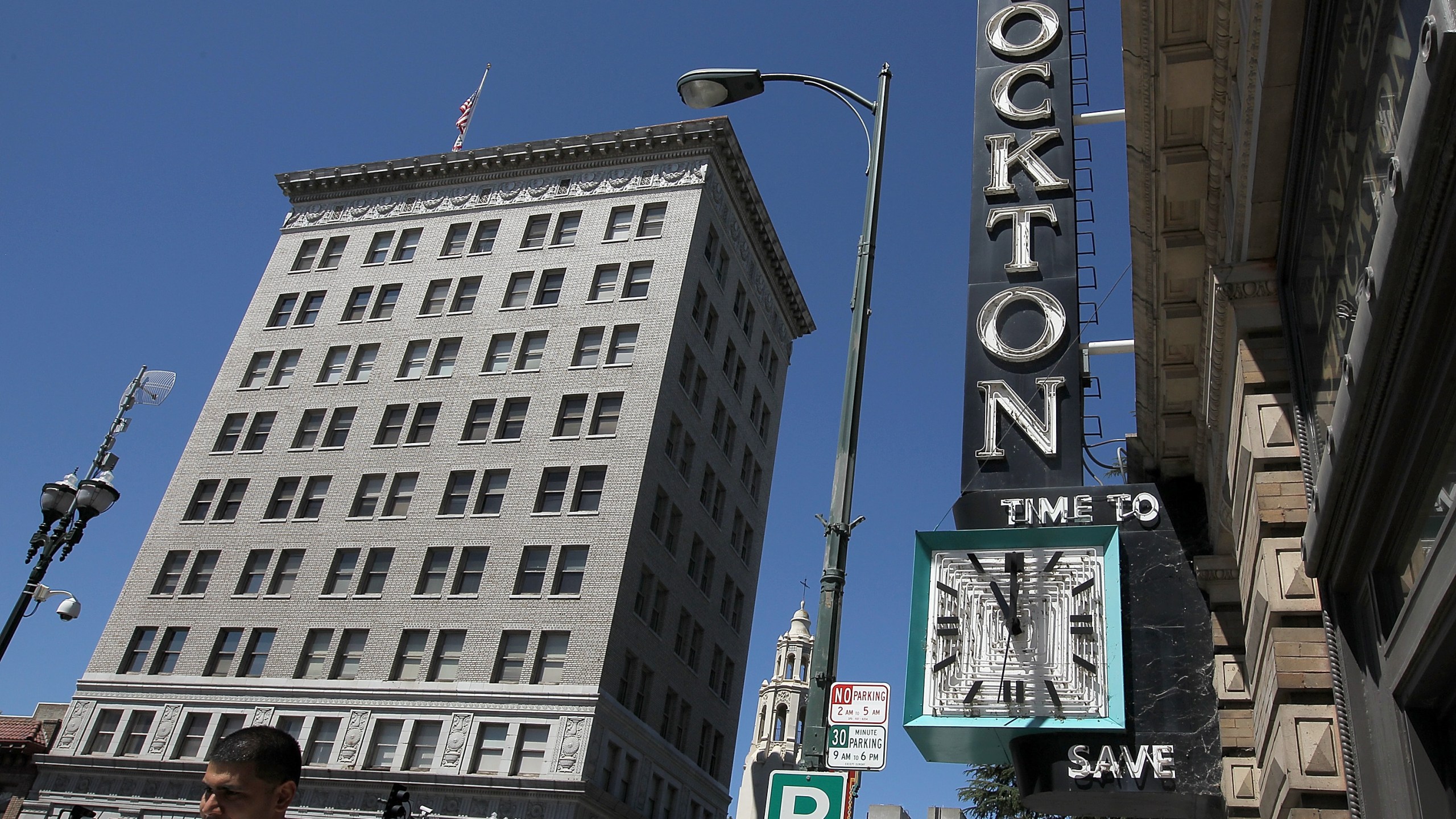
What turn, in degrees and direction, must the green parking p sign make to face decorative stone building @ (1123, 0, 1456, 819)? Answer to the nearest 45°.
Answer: approximately 45° to its left

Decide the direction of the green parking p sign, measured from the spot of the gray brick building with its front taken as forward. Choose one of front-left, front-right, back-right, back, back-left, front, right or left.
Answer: front

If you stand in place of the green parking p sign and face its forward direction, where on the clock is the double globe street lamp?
The double globe street lamp is roughly at 4 o'clock from the green parking p sign.

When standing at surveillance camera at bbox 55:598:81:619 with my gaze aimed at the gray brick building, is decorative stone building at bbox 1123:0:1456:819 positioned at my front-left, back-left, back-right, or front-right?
back-right

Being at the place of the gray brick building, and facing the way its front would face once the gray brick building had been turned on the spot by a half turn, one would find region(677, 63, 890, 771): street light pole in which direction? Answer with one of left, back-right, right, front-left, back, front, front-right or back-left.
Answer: back

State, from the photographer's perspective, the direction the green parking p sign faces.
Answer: facing the viewer

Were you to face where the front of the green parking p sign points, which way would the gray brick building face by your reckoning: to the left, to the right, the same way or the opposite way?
the same way

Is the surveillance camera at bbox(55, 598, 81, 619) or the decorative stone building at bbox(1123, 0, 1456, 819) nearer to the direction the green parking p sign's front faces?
the decorative stone building

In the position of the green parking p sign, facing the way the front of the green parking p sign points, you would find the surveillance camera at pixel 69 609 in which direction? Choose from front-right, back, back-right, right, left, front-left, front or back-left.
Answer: back-right

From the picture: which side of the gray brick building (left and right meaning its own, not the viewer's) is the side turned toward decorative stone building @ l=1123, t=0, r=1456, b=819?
front

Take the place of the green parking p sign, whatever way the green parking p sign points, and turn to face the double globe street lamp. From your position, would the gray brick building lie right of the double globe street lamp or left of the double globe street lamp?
right

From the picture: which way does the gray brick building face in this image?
toward the camera

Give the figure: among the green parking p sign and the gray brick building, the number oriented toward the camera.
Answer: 2
